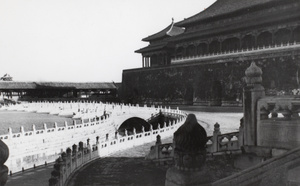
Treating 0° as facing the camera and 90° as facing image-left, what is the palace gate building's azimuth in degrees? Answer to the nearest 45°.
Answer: approximately 45°

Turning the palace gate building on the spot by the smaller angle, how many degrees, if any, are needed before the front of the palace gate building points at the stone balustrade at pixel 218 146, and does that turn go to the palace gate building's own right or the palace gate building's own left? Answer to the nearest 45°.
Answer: approximately 45° to the palace gate building's own left

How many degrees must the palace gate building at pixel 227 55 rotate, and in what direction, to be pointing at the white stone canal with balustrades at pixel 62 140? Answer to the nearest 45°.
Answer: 0° — it already faces it

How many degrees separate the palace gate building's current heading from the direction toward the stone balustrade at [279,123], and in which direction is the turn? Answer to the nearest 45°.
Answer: approximately 45° to its left
